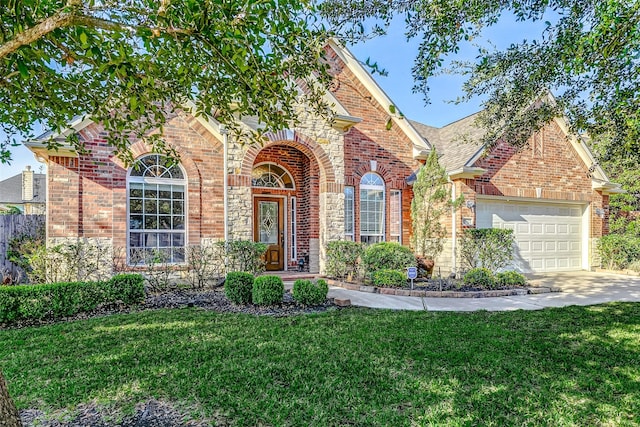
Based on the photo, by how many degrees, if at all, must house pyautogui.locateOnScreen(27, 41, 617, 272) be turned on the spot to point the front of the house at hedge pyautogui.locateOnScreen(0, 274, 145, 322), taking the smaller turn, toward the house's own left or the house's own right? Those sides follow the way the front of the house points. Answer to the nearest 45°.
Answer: approximately 45° to the house's own right

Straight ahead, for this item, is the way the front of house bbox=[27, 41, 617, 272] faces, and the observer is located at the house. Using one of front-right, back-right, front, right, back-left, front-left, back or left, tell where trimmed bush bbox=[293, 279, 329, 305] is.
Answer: front

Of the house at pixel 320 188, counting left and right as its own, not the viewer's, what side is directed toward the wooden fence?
right

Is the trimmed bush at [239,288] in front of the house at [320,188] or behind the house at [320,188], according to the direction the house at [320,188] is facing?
in front

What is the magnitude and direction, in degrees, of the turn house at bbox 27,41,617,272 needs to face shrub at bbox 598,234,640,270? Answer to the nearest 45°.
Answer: approximately 90° to its left

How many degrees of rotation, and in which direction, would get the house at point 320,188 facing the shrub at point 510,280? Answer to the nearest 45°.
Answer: approximately 45° to its left

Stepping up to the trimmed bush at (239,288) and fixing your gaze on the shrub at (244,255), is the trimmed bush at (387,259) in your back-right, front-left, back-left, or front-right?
front-right

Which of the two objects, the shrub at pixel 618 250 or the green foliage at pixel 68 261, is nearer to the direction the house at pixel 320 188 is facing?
the green foliage

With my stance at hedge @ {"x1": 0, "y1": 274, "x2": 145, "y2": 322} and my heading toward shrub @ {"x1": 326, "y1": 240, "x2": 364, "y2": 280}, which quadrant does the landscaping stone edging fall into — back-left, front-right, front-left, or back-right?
front-right

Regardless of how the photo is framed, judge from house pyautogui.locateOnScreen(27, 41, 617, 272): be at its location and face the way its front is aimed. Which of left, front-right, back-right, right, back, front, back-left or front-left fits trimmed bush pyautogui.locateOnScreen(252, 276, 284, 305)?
front

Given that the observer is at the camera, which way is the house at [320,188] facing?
facing the viewer
